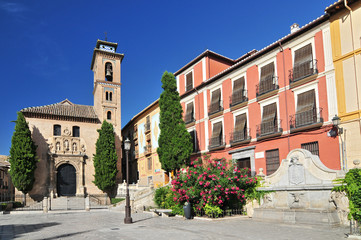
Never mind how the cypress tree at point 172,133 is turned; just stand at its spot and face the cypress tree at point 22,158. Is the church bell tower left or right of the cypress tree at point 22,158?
right

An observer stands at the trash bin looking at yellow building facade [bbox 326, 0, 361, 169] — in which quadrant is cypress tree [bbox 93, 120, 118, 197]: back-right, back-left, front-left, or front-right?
back-left

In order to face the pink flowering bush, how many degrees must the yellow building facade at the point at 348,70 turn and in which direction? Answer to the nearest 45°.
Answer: approximately 45° to its right

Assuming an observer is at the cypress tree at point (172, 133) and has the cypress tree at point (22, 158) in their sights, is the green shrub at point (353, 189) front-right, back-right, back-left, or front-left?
back-left

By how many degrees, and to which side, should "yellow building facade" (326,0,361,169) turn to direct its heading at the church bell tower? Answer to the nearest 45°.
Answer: approximately 90° to its right

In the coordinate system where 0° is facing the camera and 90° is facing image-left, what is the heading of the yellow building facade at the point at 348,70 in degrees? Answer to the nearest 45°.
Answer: approximately 45°

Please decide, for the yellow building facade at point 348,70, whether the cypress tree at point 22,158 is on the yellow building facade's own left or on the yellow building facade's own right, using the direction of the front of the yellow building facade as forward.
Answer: on the yellow building facade's own right

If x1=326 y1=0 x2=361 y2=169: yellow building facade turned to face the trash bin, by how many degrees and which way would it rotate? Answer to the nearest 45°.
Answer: approximately 45° to its right

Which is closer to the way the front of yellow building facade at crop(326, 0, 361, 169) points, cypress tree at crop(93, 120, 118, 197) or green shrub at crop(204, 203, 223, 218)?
the green shrub
